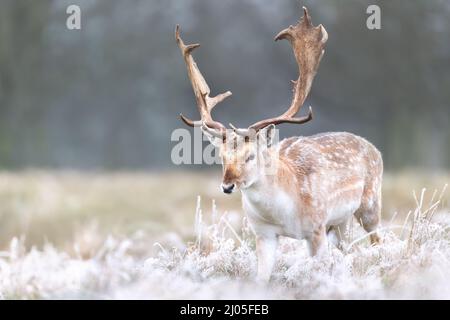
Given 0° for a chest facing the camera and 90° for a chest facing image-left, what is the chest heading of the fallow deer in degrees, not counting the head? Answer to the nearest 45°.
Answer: approximately 45°
